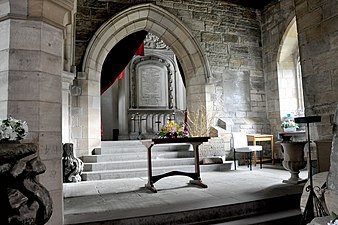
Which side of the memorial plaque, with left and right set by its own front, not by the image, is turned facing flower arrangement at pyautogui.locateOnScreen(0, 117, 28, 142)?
front

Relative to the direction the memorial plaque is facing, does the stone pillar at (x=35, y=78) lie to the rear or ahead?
ahead

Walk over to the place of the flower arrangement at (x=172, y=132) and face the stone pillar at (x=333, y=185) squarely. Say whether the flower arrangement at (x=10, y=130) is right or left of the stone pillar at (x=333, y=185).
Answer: right

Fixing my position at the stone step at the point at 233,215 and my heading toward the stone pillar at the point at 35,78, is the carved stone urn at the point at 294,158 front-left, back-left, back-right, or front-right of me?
back-right

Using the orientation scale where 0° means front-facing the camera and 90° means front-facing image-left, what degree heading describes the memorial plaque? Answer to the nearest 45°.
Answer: approximately 0°

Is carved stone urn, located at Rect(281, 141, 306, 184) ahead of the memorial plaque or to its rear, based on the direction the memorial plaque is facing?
ahead

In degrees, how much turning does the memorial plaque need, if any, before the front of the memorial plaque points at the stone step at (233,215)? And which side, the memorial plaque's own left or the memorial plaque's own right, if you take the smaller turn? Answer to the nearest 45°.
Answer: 0° — it already faces it

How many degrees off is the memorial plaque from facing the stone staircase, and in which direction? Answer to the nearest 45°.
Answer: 0° — it already faces it
